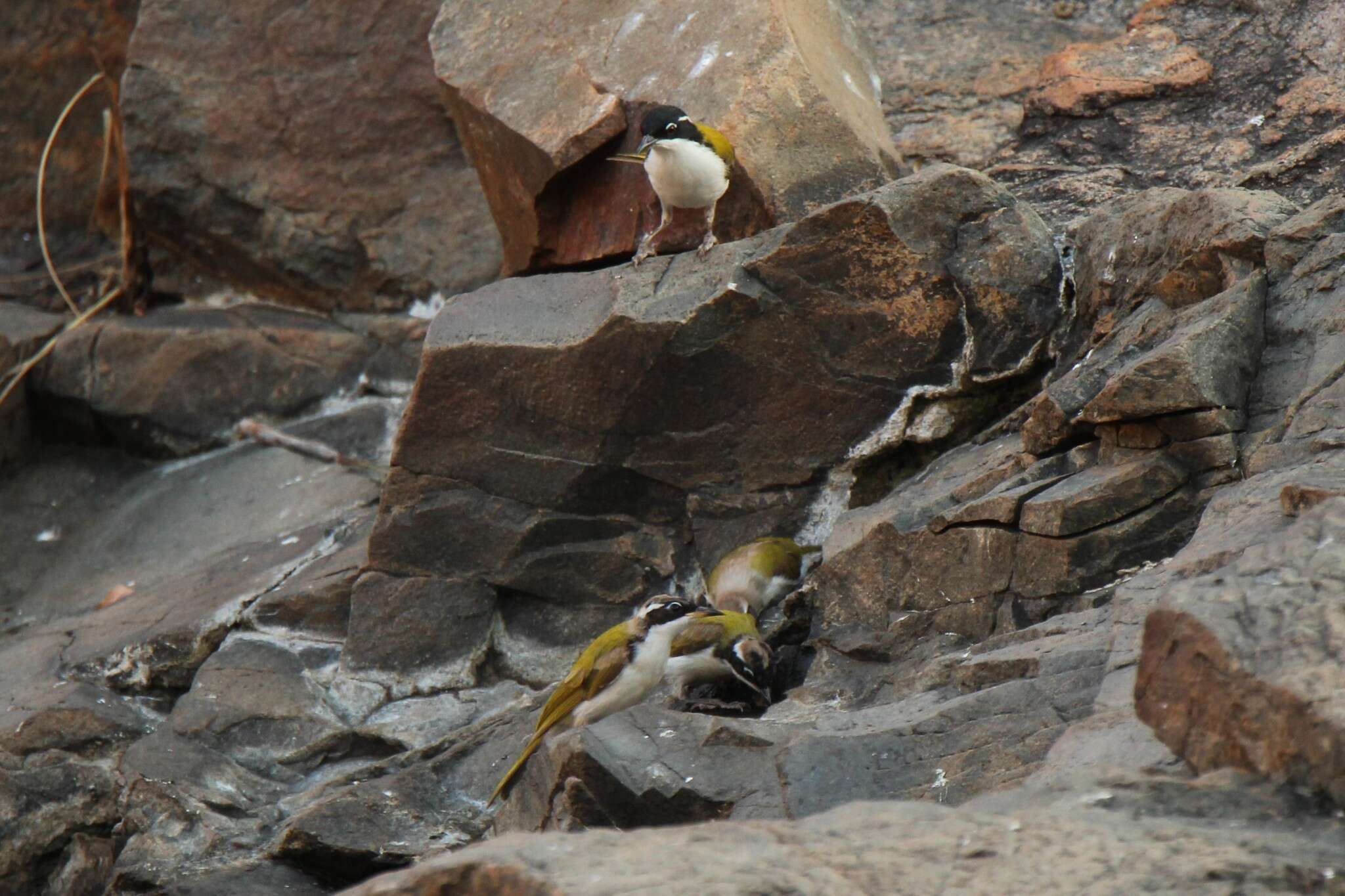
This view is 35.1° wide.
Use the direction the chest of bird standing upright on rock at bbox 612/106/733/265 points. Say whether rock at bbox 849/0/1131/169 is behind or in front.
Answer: behind

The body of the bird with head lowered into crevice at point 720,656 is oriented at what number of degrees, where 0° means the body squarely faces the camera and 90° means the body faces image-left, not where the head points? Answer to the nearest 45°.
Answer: approximately 270°

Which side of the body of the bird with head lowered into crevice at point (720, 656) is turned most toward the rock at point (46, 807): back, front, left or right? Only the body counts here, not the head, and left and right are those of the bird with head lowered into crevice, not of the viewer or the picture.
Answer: back

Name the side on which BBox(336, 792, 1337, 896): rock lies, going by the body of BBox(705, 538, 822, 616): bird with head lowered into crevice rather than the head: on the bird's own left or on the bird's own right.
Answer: on the bird's own left

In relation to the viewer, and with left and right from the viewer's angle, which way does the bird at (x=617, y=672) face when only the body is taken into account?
facing to the right of the viewer

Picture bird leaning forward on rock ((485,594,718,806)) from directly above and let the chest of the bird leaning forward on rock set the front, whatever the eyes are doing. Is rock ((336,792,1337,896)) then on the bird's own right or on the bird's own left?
on the bird's own right

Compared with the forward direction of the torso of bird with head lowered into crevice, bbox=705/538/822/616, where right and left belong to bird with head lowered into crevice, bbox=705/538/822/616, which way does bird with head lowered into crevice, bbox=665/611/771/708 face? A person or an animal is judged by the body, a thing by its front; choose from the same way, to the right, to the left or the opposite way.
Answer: the opposite way

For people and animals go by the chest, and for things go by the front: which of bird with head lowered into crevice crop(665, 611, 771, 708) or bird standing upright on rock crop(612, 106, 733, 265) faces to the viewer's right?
the bird with head lowered into crevice
